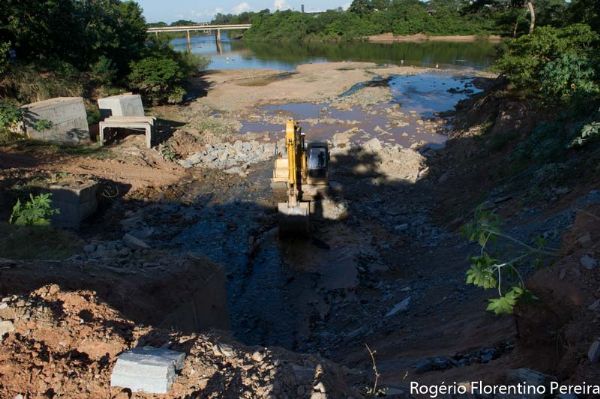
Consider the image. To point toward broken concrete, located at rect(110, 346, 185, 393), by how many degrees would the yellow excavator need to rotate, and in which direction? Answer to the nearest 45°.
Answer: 0° — it already faces it

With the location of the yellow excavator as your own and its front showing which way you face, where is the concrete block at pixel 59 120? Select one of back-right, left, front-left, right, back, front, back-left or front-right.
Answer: back-right

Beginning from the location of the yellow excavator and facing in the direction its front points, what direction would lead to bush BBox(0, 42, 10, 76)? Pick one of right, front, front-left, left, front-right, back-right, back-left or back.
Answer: back-right

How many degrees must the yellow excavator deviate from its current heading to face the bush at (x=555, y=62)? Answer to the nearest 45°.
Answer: approximately 135° to its left

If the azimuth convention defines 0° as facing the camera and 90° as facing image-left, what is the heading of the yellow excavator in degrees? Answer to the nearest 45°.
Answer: approximately 0°

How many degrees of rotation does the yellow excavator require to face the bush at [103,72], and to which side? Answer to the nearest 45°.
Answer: approximately 135° to its right

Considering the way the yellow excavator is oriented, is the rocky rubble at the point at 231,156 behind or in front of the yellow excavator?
behind
